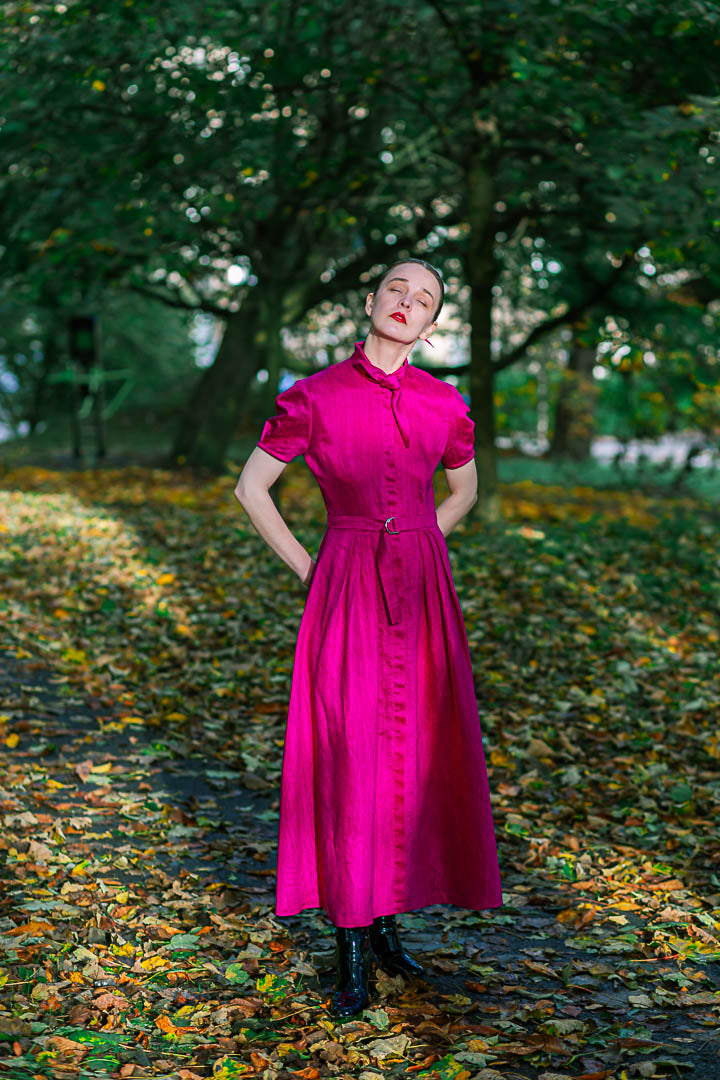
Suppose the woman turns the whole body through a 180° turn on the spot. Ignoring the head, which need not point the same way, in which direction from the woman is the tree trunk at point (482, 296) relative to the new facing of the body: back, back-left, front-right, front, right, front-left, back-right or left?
front

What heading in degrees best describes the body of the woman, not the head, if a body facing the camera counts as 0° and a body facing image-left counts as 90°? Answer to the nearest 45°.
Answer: approximately 0°

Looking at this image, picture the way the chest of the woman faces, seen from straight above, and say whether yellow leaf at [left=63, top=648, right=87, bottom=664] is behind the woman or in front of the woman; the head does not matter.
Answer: behind

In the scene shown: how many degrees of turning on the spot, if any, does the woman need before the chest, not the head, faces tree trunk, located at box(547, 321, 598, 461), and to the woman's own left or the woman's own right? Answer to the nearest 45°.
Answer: approximately 180°

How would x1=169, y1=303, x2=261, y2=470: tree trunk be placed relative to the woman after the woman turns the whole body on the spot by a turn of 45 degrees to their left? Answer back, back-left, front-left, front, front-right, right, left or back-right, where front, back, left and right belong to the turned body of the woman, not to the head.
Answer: back-left
